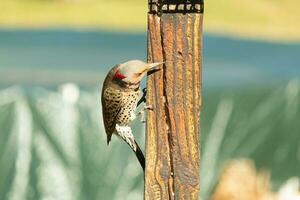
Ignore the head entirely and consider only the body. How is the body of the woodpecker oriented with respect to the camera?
to the viewer's right
